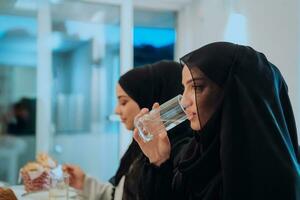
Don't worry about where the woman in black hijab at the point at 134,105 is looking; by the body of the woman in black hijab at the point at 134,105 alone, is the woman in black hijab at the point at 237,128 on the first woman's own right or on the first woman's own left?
on the first woman's own left

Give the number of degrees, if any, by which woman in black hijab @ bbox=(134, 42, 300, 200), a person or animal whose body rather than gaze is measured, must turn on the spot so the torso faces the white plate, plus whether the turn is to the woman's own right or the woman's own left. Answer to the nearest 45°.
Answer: approximately 45° to the woman's own right

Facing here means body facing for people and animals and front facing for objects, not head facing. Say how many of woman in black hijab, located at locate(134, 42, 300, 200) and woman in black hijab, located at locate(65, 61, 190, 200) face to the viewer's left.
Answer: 2

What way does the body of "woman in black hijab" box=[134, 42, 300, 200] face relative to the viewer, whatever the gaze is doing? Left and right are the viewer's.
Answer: facing to the left of the viewer

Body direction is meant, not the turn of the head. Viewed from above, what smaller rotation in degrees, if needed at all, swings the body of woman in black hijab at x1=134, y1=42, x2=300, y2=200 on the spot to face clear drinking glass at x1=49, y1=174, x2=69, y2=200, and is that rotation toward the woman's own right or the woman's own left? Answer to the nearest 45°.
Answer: approximately 45° to the woman's own right

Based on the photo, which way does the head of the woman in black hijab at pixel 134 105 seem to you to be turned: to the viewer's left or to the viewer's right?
to the viewer's left

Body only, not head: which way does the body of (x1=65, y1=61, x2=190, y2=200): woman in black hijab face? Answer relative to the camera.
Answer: to the viewer's left
